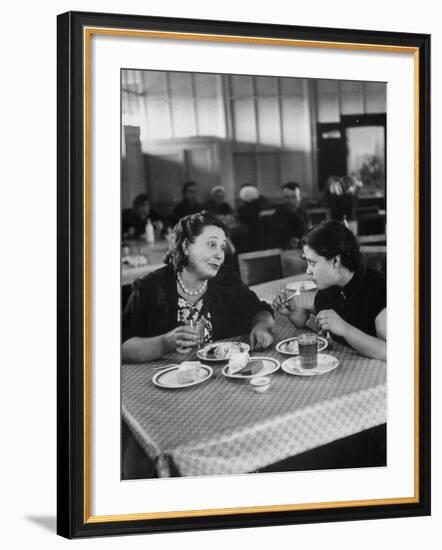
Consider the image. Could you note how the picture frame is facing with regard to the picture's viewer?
facing the viewer and to the right of the viewer
